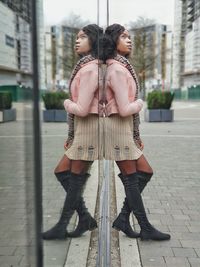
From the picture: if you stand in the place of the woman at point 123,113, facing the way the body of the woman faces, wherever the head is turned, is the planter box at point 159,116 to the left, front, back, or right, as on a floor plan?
left

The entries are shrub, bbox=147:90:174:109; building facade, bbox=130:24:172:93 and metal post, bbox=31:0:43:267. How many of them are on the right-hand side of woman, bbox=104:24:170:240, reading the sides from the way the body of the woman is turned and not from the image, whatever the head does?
1

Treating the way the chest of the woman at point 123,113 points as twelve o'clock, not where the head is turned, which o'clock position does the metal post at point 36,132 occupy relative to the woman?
The metal post is roughly at 3 o'clock from the woman.

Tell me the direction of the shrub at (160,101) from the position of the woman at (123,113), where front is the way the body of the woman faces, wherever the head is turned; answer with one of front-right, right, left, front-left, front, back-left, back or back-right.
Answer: left
